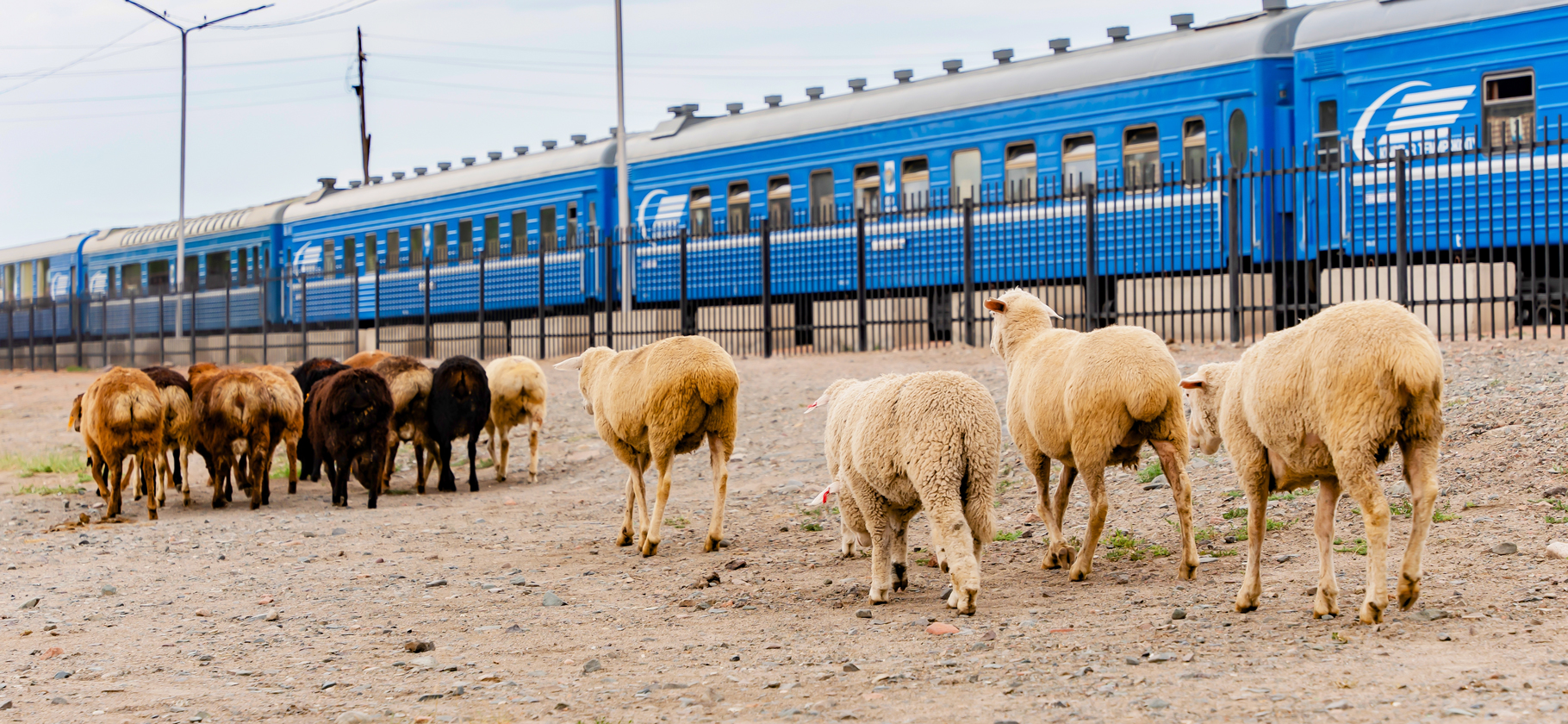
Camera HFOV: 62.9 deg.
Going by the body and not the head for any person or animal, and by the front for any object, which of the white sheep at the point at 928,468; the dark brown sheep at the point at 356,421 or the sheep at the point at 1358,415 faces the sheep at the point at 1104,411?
the sheep at the point at 1358,415

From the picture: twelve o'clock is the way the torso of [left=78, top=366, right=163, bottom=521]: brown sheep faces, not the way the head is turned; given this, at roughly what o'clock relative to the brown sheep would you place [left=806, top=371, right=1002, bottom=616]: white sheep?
The white sheep is roughly at 5 o'clock from the brown sheep.

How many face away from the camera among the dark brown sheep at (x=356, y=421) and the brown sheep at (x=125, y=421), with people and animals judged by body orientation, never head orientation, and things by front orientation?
2

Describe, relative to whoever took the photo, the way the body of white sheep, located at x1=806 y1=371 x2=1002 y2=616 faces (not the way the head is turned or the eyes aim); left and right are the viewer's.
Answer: facing away from the viewer and to the left of the viewer

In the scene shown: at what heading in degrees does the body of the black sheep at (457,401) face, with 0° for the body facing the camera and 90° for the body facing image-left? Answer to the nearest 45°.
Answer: approximately 180°

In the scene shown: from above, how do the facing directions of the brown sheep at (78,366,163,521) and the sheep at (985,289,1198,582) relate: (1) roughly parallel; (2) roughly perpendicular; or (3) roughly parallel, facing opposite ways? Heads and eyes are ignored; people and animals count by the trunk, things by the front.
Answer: roughly parallel

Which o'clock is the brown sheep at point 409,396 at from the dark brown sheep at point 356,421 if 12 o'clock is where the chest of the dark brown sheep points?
The brown sheep is roughly at 1 o'clock from the dark brown sheep.

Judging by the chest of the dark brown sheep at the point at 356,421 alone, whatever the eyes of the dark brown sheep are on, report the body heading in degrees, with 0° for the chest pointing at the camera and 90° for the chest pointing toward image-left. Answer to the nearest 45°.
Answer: approximately 180°

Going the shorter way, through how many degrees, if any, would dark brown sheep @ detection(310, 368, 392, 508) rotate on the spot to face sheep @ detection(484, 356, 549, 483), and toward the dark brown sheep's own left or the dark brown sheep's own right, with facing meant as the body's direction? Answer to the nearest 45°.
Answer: approximately 45° to the dark brown sheep's own right

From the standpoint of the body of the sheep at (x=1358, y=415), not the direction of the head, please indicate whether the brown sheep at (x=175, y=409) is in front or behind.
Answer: in front

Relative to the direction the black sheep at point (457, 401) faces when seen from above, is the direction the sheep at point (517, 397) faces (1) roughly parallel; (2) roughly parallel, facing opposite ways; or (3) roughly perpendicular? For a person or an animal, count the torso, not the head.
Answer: roughly parallel

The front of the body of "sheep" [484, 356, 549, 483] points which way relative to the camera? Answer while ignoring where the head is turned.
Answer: away from the camera

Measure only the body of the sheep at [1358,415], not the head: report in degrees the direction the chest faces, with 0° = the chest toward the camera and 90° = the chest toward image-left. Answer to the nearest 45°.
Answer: approximately 135°

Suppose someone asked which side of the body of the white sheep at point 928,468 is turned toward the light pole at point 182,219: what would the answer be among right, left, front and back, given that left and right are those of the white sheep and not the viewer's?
front

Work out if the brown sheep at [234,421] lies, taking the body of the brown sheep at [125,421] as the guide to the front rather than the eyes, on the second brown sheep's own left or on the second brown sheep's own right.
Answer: on the second brown sheep's own right
